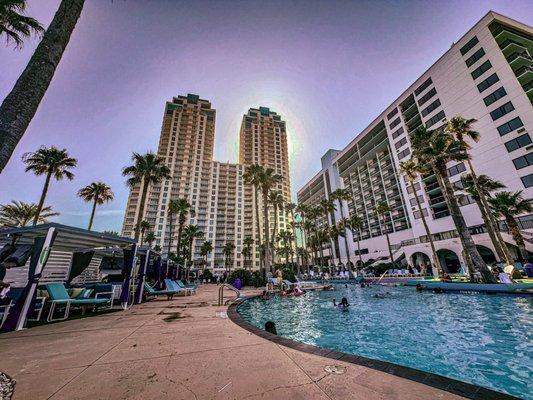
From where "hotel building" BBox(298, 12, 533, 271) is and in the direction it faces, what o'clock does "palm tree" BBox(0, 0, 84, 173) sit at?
The palm tree is roughly at 11 o'clock from the hotel building.

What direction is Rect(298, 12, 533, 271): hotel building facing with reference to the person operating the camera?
facing the viewer and to the left of the viewer

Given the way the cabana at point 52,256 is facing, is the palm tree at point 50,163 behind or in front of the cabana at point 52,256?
behind

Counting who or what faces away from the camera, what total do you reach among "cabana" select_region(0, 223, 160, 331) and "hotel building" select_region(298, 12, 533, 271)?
0

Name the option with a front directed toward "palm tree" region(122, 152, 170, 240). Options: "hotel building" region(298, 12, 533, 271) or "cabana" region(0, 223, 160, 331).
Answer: the hotel building

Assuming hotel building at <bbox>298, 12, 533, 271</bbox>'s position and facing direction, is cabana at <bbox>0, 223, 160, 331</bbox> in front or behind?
in front

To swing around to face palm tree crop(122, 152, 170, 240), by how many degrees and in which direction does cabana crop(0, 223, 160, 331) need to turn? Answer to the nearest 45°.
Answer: approximately 135° to its left

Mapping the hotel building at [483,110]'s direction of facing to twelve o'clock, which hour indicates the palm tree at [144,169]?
The palm tree is roughly at 12 o'clock from the hotel building.

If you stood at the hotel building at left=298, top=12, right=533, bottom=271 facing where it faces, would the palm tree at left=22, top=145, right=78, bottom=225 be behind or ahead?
ahead

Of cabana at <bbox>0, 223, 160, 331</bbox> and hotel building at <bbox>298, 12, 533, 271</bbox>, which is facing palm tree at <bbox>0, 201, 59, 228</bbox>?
the hotel building

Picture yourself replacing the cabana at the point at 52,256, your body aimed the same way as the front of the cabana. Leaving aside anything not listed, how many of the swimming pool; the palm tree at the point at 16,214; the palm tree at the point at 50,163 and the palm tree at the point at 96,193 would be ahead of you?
1

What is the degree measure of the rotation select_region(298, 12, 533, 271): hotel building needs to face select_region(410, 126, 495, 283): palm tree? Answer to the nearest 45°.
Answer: approximately 45° to its left

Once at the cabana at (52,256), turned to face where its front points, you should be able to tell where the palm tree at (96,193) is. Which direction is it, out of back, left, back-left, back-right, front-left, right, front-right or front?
back-left

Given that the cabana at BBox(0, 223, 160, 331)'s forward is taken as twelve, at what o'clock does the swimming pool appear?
The swimming pool is roughly at 12 o'clock from the cabana.

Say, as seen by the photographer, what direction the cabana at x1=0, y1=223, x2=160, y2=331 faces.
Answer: facing the viewer and to the right of the viewer

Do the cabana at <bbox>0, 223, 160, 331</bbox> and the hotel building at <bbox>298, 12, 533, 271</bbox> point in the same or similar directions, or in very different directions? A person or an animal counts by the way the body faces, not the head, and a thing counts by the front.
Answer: very different directions
